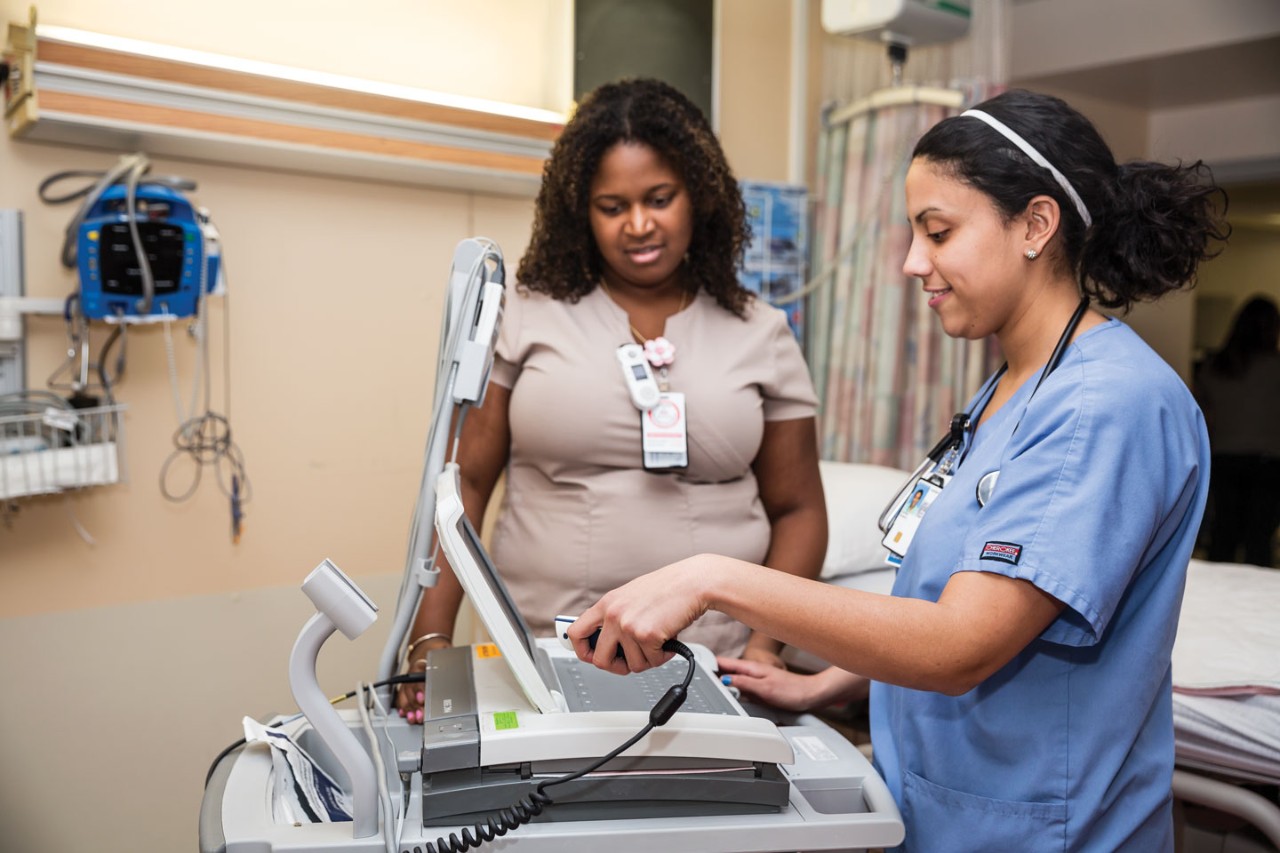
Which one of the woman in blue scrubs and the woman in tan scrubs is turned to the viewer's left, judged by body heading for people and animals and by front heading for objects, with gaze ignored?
the woman in blue scrubs

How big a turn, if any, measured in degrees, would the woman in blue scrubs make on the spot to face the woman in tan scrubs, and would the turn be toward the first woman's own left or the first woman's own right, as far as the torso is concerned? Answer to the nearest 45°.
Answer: approximately 45° to the first woman's own right

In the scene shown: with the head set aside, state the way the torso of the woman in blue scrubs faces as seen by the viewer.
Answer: to the viewer's left

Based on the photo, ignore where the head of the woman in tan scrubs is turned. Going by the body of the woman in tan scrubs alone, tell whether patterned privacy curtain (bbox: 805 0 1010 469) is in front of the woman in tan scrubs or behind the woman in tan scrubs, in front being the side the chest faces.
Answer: behind

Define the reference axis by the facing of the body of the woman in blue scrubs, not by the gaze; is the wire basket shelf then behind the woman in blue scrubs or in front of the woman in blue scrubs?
in front

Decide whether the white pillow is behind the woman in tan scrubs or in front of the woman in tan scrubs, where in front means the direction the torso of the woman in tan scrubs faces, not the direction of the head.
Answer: behind

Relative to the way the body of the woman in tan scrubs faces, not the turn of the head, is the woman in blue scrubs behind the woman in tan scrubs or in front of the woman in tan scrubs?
in front

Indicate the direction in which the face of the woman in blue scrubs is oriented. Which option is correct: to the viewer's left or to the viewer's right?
to the viewer's left

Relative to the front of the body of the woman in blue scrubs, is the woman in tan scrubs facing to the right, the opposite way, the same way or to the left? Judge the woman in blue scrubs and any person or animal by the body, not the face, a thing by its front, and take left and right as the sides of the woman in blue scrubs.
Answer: to the left

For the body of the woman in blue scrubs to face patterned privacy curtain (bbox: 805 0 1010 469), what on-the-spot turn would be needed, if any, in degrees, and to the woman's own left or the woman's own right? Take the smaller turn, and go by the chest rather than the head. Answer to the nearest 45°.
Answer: approximately 90° to the woman's own right

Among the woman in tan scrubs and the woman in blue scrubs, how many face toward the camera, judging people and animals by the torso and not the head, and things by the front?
1
